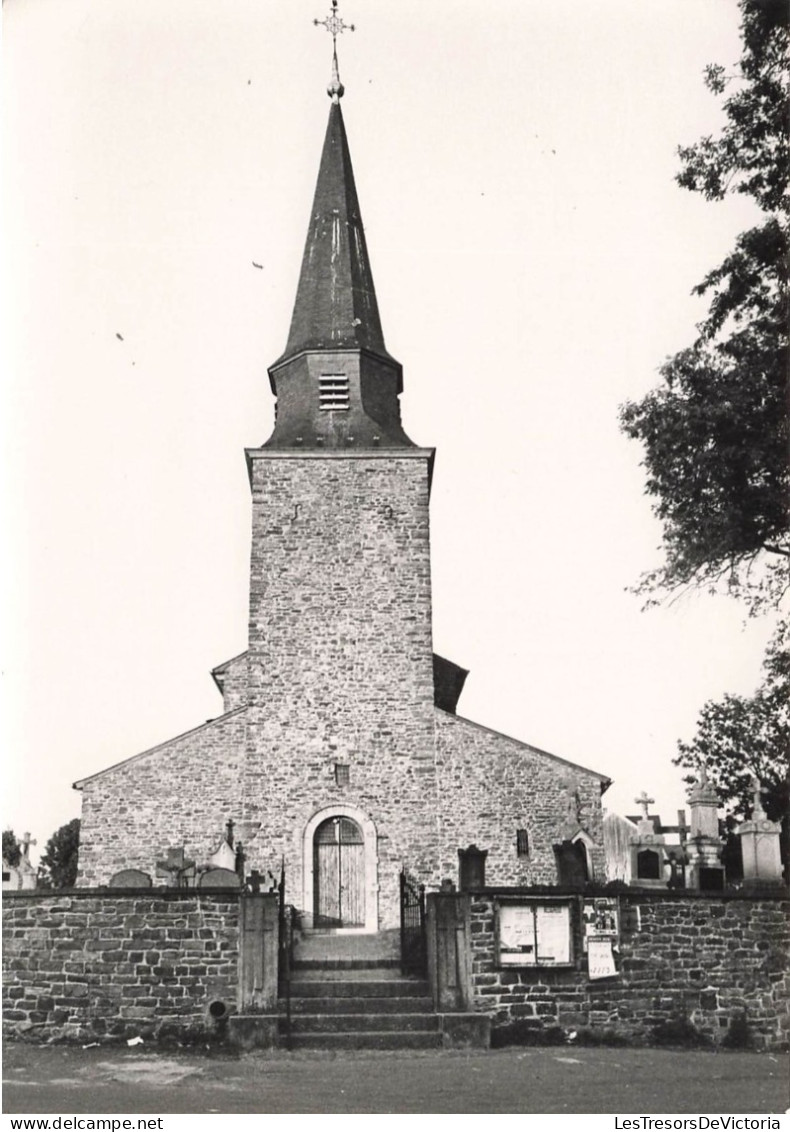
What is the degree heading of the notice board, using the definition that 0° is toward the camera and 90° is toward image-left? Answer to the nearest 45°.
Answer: approximately 0°

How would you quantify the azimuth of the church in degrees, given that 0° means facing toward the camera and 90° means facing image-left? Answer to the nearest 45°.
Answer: approximately 0°

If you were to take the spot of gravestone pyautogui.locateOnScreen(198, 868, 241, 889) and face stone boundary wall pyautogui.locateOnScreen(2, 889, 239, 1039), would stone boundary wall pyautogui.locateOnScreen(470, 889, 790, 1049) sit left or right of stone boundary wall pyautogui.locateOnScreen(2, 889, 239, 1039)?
left

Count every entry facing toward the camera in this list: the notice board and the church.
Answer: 2

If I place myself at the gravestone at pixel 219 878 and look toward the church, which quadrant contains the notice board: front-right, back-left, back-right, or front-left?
back-right

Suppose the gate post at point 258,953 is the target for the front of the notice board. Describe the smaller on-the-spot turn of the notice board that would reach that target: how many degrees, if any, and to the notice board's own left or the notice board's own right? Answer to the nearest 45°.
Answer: approximately 90° to the notice board's own right

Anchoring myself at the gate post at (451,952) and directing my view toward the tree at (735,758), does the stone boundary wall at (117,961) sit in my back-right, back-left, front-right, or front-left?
back-left
